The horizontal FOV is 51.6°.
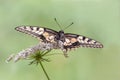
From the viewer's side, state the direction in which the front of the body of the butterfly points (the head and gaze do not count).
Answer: away from the camera
